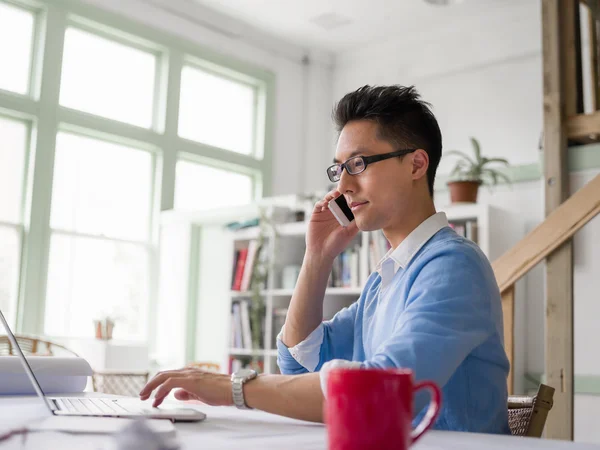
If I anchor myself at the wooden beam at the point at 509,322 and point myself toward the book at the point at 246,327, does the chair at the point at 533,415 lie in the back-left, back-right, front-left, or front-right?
back-left

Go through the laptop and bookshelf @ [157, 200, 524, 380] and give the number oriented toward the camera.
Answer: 1

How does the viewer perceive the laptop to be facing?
facing to the right of the viewer

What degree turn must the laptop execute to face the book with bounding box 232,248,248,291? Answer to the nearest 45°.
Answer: approximately 90° to its left

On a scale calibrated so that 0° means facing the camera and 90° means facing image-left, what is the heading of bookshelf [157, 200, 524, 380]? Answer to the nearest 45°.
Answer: approximately 0°

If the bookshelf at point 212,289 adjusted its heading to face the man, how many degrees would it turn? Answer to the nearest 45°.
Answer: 0° — it already faces them

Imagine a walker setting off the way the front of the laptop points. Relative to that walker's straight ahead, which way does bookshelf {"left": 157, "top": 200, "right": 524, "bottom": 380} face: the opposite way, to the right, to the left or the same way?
to the right

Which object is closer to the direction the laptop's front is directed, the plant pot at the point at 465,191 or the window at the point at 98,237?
the plant pot

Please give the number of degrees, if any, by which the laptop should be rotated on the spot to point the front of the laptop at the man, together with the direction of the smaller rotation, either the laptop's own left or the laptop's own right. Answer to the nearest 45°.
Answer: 0° — it already faces them

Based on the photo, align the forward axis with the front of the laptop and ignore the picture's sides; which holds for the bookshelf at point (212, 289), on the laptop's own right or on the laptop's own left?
on the laptop's own left

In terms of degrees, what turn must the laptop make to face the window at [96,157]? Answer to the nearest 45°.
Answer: approximately 90° to its left

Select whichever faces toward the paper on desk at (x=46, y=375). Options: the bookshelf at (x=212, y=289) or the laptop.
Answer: the bookshelf
